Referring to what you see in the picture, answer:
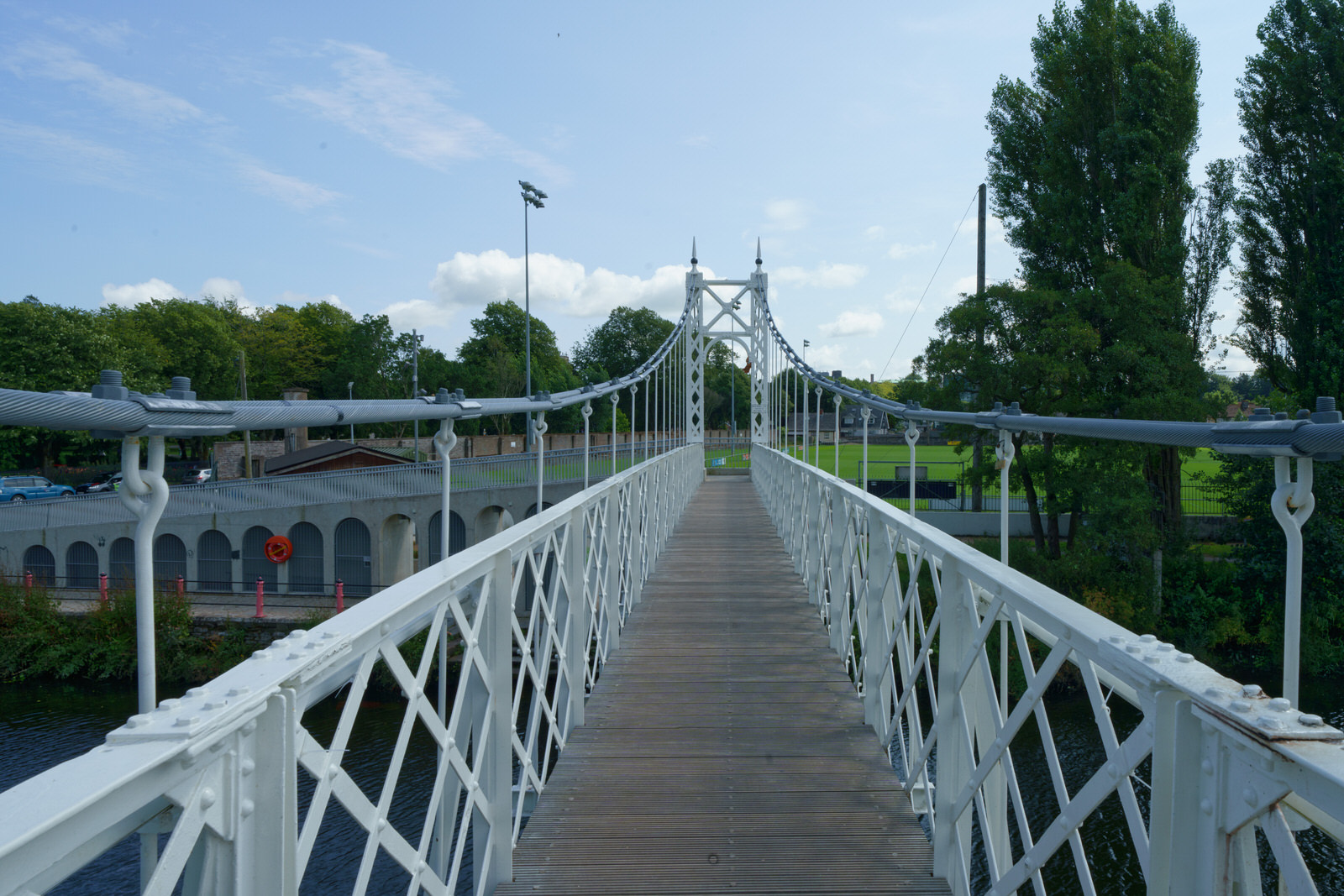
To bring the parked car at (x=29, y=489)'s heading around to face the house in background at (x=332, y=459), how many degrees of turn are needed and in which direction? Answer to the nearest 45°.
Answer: approximately 45° to its right

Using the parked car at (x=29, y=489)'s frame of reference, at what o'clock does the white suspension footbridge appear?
The white suspension footbridge is roughly at 3 o'clock from the parked car.

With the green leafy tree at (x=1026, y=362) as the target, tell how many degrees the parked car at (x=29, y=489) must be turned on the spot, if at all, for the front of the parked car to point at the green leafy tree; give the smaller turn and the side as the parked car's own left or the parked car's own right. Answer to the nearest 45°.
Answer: approximately 45° to the parked car's own right

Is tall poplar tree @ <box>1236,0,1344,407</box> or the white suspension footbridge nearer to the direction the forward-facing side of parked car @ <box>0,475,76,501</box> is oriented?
the tall poplar tree

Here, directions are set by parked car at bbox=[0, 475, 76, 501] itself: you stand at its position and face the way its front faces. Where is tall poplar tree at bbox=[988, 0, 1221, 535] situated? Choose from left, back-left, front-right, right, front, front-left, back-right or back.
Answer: front-right

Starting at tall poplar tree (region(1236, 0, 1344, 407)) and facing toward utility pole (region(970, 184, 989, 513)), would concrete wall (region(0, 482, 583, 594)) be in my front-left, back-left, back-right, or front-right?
front-left

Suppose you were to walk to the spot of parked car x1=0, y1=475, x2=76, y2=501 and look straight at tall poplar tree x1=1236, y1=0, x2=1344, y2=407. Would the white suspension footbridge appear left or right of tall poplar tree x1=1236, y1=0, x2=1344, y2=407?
right

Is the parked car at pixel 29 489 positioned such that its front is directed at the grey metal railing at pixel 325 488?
no

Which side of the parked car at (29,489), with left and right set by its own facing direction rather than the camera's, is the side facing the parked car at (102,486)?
front

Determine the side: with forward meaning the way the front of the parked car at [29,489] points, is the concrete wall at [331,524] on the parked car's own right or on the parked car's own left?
on the parked car's own right

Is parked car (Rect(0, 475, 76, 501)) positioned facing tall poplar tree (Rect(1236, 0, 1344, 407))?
no

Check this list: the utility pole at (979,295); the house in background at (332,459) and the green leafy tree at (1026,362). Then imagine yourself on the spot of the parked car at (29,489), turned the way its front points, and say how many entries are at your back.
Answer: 0

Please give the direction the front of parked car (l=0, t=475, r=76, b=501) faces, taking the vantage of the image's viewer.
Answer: facing to the right of the viewer
